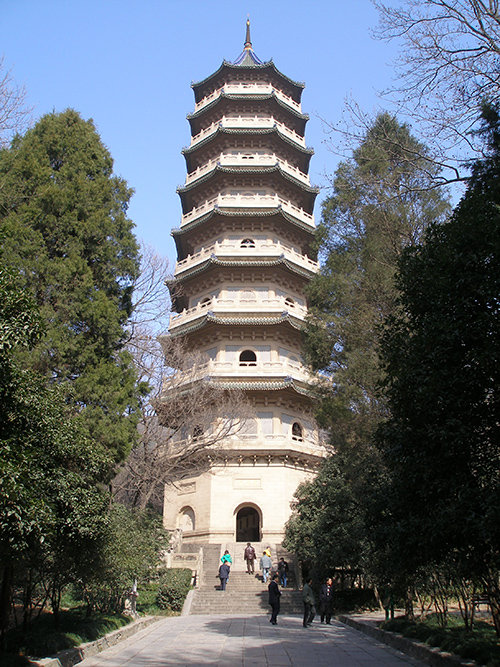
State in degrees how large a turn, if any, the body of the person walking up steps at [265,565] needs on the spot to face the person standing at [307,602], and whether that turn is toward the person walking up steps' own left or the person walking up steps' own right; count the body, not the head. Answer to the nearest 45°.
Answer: approximately 180°

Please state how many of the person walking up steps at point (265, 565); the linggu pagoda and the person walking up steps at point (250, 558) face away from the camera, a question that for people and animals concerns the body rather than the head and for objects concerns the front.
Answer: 2

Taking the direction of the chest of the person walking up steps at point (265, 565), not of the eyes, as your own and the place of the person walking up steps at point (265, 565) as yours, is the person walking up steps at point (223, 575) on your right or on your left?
on your left

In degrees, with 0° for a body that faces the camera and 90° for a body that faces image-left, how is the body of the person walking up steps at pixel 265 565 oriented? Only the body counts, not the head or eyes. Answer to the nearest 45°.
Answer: approximately 180°

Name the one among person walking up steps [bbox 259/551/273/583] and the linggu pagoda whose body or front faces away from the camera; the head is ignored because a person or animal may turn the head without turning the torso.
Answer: the person walking up steps

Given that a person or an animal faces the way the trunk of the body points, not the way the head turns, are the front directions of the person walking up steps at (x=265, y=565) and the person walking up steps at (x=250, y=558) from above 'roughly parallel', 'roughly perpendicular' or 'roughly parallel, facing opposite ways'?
roughly parallel

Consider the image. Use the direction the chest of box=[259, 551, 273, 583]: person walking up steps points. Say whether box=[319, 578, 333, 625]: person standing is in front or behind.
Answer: behind

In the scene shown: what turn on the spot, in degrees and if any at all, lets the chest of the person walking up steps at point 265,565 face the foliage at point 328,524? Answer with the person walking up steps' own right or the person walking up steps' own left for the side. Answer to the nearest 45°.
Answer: approximately 135° to the person walking up steps' own right

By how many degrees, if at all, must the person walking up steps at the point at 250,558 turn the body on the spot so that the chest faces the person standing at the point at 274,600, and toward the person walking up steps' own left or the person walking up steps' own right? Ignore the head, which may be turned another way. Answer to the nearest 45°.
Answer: approximately 180°

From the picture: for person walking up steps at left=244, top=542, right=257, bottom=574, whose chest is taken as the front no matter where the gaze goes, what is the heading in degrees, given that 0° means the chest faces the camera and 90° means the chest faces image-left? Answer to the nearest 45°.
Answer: approximately 180°

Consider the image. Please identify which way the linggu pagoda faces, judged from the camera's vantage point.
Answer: facing the viewer
